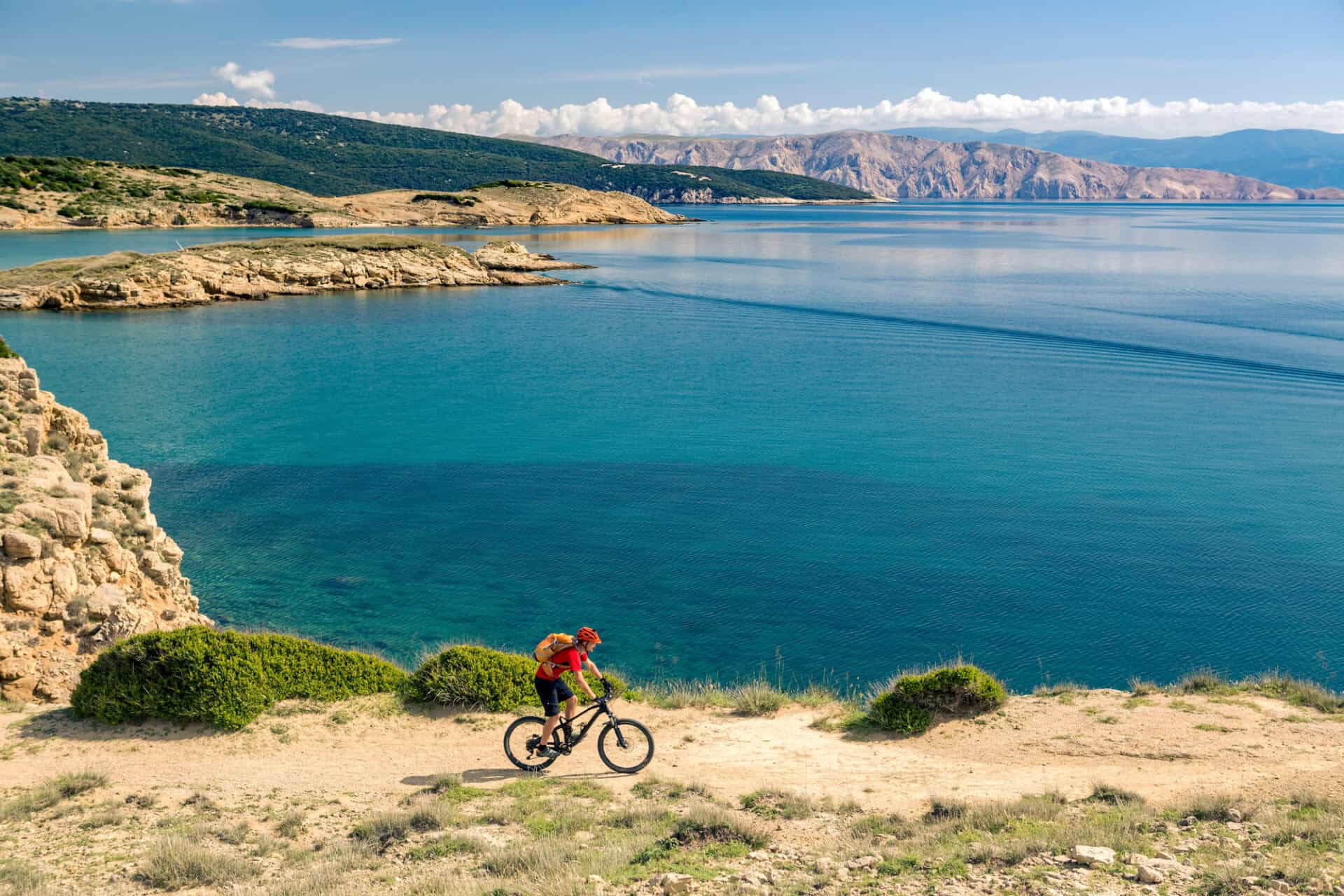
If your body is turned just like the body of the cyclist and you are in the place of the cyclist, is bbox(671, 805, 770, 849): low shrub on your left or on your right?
on your right

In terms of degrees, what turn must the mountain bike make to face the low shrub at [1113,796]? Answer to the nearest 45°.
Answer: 0° — it already faces it

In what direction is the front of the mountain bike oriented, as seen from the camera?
facing to the right of the viewer

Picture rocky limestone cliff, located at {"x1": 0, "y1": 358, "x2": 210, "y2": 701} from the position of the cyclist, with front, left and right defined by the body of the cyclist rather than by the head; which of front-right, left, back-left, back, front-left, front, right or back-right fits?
back-left

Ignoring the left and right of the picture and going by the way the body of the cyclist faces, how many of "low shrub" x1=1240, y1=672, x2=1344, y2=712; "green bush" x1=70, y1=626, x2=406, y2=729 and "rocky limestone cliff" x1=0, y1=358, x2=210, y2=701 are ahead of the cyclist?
1

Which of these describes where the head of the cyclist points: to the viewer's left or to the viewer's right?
to the viewer's right

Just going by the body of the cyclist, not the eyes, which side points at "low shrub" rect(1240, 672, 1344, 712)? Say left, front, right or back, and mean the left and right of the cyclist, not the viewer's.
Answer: front

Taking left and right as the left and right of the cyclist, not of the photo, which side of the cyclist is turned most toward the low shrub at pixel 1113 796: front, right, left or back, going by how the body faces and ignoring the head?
front

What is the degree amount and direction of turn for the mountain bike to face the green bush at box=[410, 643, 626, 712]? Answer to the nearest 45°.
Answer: approximately 135° to its left

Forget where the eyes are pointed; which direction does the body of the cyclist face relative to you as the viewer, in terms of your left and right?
facing to the right of the viewer

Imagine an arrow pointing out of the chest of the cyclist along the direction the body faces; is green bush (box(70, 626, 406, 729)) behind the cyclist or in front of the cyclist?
behind

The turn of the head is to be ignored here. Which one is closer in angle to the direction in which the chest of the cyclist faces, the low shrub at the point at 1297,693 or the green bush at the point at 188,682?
the low shrub
